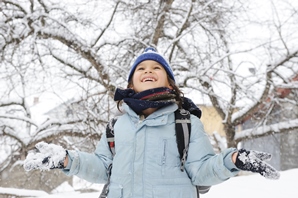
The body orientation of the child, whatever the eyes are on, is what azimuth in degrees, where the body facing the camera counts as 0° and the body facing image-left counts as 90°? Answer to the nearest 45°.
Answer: approximately 0°
